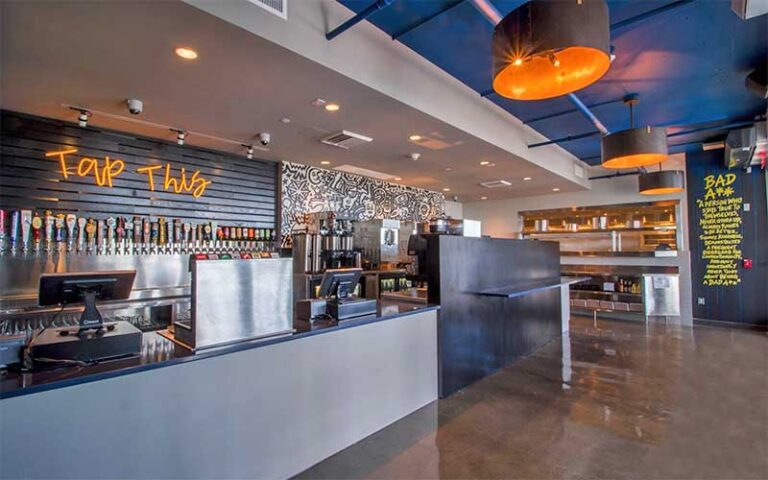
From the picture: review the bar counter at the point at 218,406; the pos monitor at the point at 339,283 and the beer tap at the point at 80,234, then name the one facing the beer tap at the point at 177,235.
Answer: the pos monitor

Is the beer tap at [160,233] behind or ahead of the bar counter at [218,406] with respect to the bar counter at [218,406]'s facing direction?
behind

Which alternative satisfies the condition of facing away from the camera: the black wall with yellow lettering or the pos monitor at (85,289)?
the pos monitor

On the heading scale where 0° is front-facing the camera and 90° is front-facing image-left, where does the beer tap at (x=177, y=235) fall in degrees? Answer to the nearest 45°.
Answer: approximately 0°

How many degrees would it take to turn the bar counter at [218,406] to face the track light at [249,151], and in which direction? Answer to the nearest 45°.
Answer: approximately 135° to its left

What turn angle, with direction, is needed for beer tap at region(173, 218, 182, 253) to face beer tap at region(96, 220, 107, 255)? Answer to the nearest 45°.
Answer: approximately 90° to its right

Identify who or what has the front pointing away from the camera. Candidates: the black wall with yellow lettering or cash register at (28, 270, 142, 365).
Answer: the cash register

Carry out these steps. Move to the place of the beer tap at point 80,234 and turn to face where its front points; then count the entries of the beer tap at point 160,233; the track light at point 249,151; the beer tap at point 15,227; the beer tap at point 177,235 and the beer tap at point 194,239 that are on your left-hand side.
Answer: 4

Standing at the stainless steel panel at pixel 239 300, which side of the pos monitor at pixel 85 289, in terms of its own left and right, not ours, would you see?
right
